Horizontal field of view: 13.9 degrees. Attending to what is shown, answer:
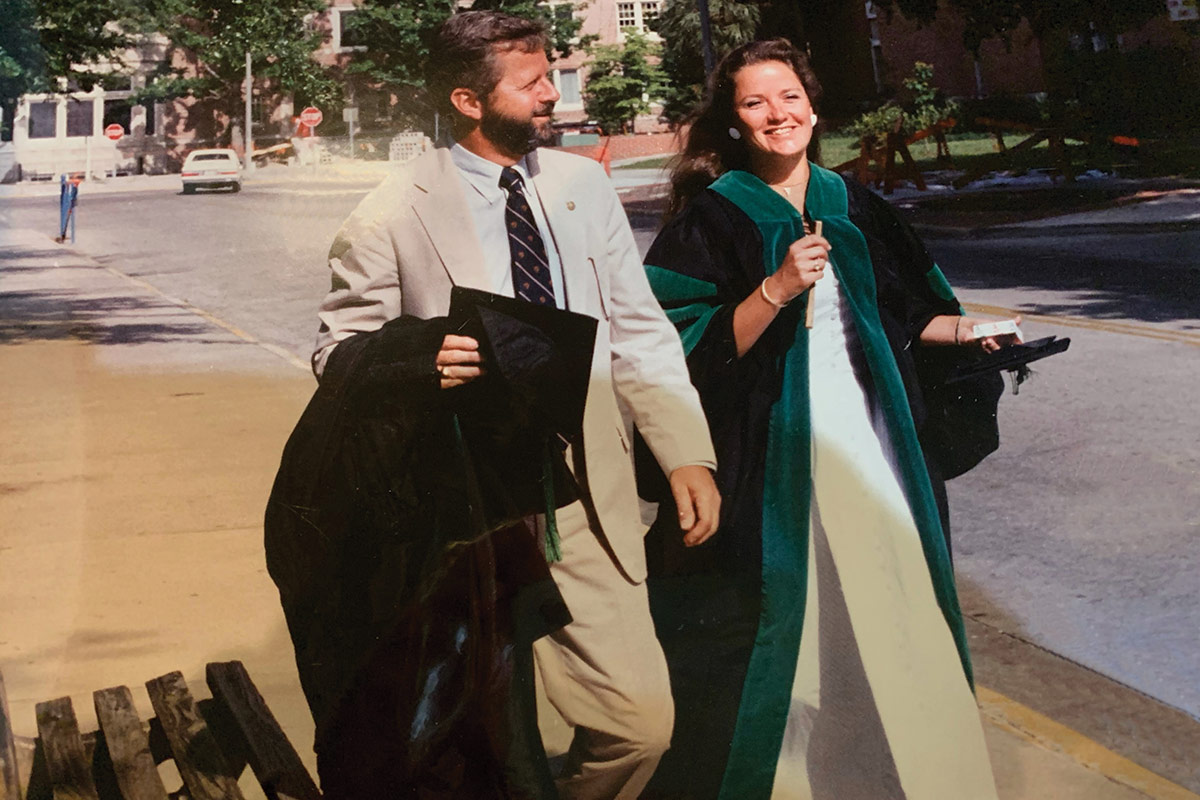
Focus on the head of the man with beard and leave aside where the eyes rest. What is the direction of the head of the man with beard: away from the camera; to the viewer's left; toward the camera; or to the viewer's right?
to the viewer's right

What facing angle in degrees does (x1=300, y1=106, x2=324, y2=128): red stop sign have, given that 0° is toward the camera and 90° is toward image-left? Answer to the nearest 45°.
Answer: approximately 0°

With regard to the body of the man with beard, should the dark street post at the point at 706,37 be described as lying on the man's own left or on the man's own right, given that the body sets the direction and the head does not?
on the man's own left
